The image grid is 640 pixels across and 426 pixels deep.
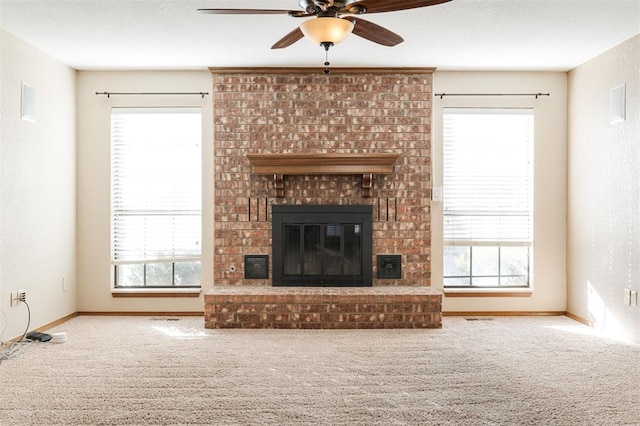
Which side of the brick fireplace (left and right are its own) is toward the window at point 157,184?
right

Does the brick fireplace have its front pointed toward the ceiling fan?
yes

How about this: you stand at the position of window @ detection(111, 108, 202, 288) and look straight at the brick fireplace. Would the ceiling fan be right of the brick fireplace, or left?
right

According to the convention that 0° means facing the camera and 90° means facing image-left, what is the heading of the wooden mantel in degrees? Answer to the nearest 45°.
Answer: approximately 0°

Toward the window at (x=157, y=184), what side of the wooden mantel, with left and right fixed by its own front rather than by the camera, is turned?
right

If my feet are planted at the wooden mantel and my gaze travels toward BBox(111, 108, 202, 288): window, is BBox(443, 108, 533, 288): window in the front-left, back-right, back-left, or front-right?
back-right

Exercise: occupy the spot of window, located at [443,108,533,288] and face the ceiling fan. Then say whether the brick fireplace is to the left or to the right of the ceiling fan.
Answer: right

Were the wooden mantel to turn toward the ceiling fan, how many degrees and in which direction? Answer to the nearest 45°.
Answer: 0° — it already faces it

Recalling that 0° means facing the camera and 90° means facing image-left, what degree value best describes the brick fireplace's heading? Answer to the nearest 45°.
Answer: approximately 0°

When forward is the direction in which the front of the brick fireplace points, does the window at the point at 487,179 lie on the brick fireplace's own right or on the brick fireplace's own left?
on the brick fireplace's own left
